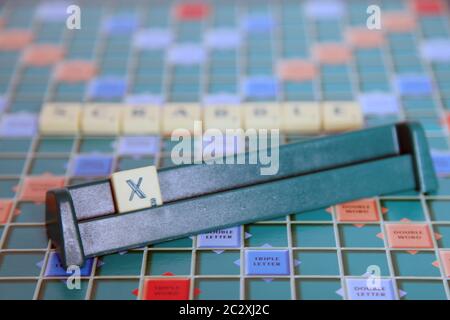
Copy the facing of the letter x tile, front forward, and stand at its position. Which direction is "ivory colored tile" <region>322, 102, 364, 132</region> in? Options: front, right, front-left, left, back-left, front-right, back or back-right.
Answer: left

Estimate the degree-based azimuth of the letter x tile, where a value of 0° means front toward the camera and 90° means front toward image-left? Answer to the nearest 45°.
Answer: approximately 0°
